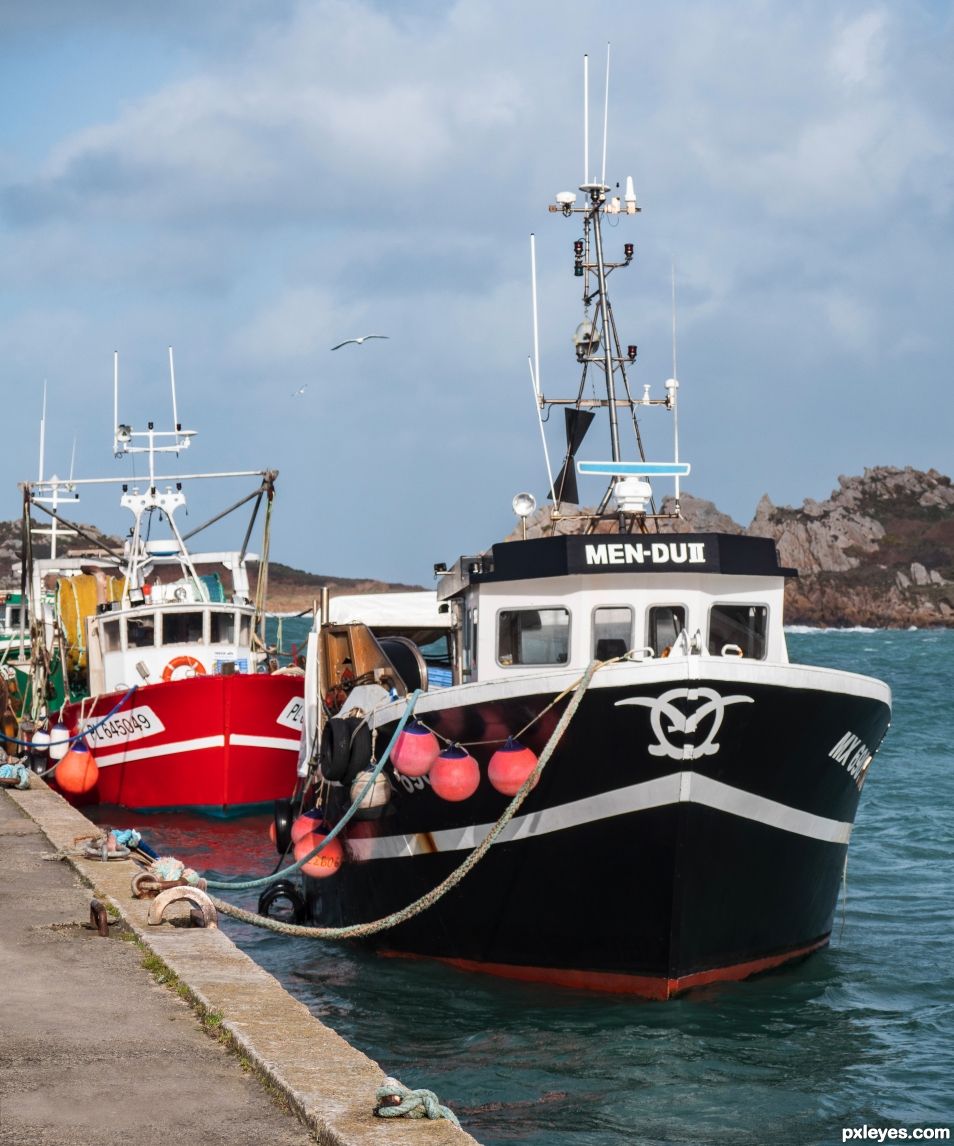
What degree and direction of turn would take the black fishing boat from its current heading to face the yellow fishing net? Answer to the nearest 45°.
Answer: approximately 180°

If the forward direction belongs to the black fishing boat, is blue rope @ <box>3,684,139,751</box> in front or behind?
behind

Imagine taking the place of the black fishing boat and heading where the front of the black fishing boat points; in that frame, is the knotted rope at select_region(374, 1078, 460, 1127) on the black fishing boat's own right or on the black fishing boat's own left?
on the black fishing boat's own right

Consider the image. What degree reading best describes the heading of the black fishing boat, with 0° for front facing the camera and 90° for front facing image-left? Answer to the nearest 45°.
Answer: approximately 315°

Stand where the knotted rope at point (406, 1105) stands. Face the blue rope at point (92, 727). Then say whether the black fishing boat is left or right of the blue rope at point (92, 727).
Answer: right
